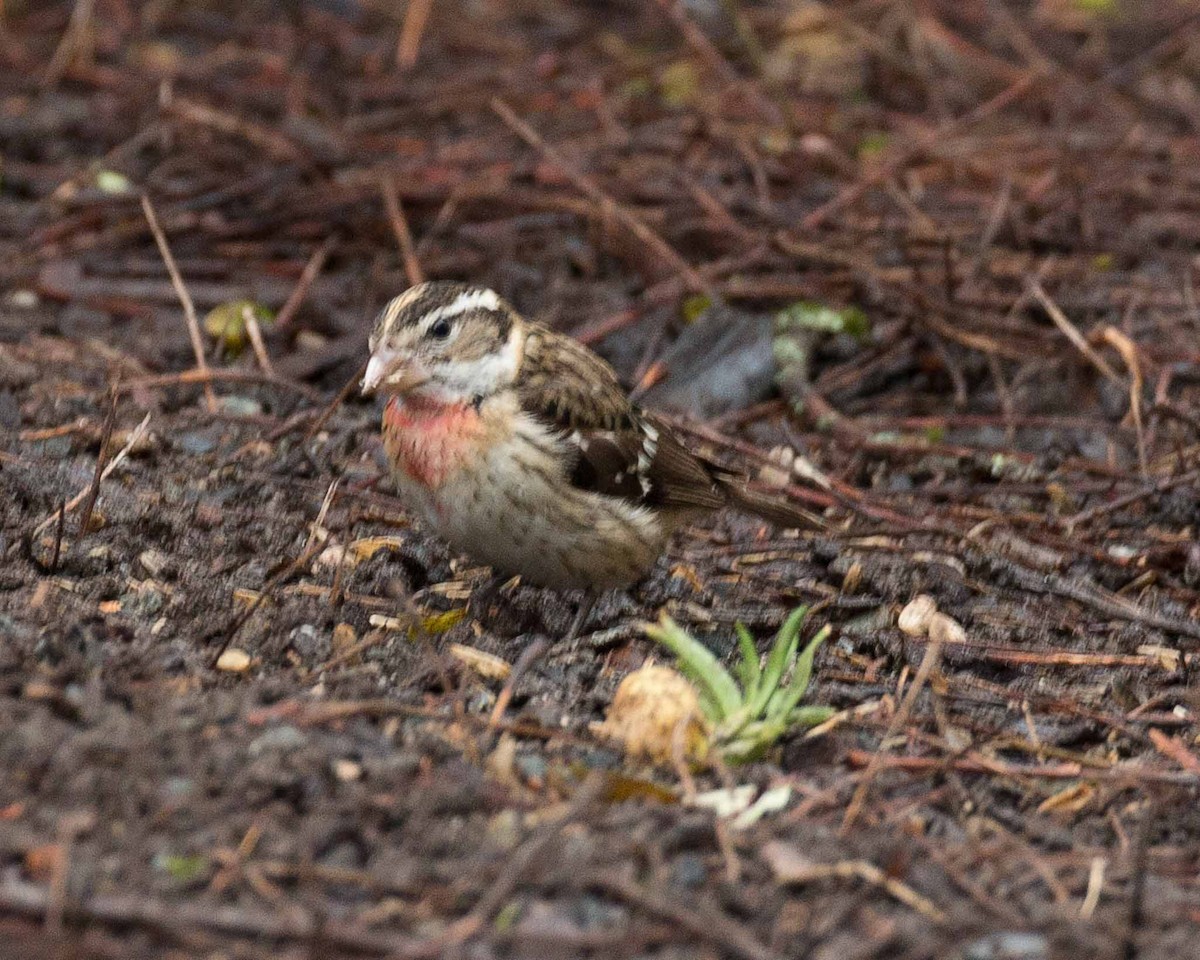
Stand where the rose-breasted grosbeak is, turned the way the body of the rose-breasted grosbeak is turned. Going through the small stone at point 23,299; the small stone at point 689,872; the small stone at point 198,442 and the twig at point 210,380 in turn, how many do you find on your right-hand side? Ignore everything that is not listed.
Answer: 3

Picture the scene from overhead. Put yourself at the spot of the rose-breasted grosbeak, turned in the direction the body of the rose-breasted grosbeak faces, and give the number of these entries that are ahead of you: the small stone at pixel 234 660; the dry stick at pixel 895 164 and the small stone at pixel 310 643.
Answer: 2

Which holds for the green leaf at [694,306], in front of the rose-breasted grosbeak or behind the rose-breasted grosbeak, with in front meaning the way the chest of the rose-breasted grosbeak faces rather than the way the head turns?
behind

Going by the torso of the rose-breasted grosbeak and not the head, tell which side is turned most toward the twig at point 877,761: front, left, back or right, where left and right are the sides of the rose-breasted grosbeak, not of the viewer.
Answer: left

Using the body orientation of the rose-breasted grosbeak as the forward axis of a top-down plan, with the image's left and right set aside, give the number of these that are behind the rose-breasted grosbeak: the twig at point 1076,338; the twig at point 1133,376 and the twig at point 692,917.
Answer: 2

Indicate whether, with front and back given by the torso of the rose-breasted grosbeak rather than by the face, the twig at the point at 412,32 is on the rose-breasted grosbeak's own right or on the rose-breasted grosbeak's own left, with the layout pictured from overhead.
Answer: on the rose-breasted grosbeak's own right

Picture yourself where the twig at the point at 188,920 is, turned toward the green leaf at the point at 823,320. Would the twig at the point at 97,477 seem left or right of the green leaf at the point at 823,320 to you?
left

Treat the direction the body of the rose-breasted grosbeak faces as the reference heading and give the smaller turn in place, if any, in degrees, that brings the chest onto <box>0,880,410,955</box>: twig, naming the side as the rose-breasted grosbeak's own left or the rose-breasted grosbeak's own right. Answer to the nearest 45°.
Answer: approximately 45° to the rose-breasted grosbeak's own left

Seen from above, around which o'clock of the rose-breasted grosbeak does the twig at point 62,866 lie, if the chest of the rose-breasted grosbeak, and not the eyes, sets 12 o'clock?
The twig is roughly at 11 o'clock from the rose-breasted grosbeak.

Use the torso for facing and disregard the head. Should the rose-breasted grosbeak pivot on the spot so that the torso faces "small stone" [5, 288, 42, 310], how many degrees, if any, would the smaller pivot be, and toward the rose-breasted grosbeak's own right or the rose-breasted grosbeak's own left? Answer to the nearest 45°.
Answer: approximately 90° to the rose-breasted grosbeak's own right

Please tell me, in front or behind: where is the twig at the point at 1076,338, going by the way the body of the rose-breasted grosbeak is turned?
behind

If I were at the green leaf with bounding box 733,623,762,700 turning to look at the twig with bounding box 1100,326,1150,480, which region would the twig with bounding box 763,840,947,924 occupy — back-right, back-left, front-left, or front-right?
back-right

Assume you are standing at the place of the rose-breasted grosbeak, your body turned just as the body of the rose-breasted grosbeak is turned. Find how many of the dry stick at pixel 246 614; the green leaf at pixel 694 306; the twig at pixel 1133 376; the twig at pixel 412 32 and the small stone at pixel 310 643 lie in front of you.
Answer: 2

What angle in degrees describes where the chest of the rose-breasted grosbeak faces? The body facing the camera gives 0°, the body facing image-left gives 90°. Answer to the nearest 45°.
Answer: approximately 45°
